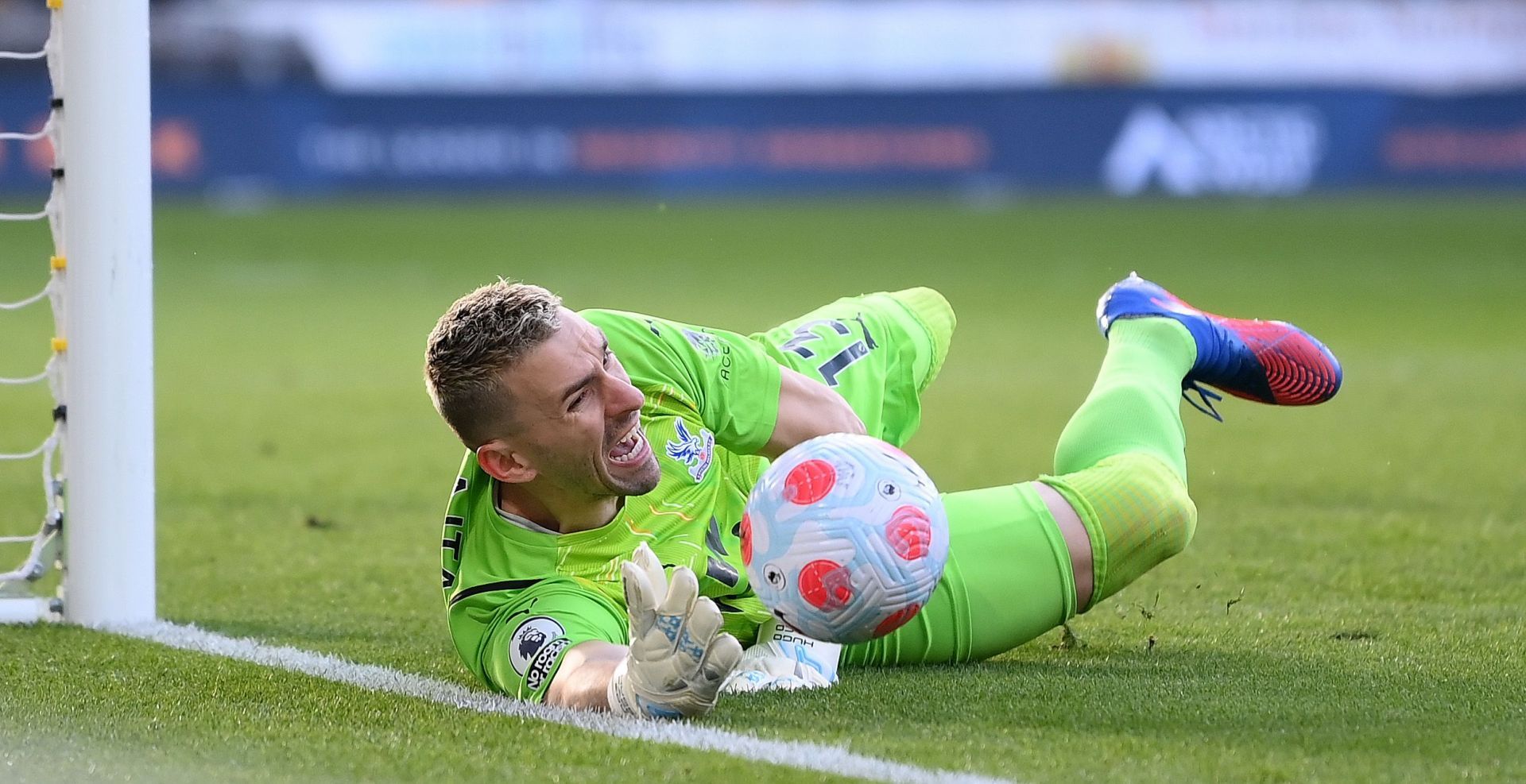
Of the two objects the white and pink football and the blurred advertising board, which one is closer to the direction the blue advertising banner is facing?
the white and pink football

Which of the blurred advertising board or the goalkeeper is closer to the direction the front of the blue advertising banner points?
the goalkeeper

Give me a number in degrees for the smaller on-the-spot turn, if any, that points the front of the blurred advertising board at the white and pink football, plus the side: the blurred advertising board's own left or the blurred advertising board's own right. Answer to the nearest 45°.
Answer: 0° — it already faces it

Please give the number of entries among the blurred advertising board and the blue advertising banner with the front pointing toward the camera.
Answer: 2

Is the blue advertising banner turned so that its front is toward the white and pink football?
yes

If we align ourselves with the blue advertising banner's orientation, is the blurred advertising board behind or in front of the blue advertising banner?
behind

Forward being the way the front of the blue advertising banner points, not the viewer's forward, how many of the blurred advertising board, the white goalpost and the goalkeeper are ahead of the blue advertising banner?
2

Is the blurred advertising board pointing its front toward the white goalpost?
yes
